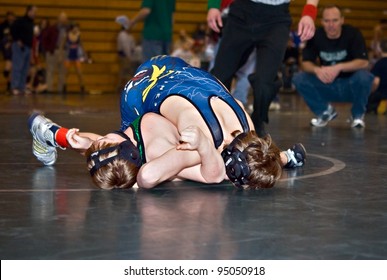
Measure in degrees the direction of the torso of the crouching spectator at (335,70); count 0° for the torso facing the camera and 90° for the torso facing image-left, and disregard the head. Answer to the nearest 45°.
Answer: approximately 0°

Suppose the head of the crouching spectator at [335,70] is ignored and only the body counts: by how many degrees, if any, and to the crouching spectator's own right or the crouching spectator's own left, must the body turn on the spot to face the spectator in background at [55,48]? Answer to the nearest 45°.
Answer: approximately 135° to the crouching spectator's own right

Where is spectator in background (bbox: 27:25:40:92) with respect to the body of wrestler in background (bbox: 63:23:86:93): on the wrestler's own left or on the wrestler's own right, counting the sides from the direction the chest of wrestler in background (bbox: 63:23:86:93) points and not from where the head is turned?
on the wrestler's own right

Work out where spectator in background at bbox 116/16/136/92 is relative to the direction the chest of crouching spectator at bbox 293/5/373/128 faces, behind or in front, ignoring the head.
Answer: behind

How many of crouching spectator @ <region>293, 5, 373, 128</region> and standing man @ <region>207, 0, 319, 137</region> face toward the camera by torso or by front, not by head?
2

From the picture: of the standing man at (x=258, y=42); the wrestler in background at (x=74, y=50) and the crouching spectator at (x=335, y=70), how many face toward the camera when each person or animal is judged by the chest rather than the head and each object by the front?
3

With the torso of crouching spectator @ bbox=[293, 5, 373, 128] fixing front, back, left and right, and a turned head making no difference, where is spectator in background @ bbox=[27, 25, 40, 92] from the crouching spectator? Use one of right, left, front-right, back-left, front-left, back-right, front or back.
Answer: back-right

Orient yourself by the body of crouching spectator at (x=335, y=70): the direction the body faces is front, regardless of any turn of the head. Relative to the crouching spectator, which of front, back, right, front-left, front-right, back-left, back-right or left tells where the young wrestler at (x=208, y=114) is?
front
